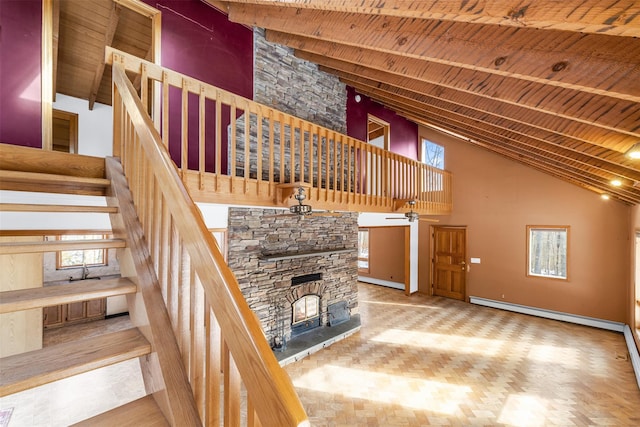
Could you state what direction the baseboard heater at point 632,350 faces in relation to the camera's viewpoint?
facing to the left of the viewer

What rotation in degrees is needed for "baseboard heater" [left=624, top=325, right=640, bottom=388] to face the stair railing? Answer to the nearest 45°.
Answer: approximately 90° to its left

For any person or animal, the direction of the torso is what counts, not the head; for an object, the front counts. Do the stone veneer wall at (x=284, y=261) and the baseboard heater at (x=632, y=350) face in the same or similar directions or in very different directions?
very different directions

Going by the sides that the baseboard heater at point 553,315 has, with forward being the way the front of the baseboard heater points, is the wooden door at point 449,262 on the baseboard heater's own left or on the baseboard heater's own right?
on the baseboard heater's own right

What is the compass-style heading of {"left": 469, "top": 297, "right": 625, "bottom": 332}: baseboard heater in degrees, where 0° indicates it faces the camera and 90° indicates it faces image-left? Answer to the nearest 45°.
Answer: approximately 45°

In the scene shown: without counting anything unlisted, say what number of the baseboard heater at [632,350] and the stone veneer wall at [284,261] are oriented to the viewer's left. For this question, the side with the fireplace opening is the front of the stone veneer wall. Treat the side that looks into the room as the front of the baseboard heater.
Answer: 1
